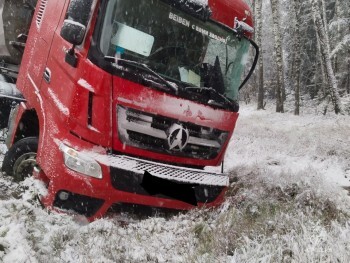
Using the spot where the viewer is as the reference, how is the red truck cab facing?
facing the viewer and to the right of the viewer

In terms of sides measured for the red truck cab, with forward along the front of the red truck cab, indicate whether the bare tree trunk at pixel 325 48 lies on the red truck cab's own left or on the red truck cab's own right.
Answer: on the red truck cab's own left
